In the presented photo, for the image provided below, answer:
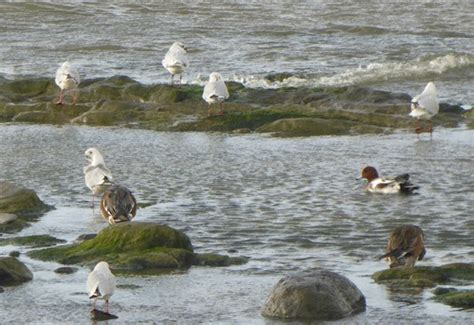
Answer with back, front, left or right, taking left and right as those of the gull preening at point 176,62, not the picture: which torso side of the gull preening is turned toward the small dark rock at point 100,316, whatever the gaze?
front

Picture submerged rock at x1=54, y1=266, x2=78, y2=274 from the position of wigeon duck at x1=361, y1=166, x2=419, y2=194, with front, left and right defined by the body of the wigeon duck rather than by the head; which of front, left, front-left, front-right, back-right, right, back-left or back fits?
front-left

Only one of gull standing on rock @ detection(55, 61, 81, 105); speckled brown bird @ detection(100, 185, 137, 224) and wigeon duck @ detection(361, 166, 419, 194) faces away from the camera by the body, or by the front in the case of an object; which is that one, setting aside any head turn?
the speckled brown bird

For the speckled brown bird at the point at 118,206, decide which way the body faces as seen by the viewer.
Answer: away from the camera

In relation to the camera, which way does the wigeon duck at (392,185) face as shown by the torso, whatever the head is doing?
to the viewer's left

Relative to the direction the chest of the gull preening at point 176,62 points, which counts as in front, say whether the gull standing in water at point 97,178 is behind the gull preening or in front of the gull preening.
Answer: in front

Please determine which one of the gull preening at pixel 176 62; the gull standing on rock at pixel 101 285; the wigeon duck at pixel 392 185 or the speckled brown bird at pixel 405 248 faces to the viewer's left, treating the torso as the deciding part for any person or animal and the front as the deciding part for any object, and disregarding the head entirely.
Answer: the wigeon duck

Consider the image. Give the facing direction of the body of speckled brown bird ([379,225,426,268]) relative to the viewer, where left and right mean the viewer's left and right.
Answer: facing away from the viewer and to the right of the viewer

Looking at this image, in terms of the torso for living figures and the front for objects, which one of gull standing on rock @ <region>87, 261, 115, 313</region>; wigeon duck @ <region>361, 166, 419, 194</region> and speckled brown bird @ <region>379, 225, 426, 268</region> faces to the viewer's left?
the wigeon duck

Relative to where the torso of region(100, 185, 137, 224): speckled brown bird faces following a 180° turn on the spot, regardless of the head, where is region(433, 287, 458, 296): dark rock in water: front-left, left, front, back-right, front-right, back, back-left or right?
front-left

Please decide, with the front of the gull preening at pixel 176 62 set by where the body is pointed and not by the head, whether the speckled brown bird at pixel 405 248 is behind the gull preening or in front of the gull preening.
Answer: in front
